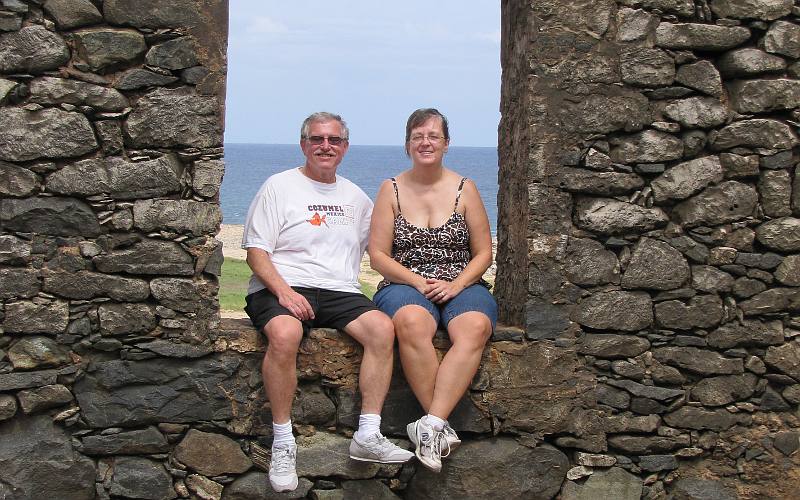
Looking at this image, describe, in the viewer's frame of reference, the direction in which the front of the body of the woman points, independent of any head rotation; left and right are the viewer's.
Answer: facing the viewer

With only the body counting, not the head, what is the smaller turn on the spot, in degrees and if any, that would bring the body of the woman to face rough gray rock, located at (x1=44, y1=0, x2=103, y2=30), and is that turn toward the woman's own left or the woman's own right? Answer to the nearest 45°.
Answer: approximately 90° to the woman's own right

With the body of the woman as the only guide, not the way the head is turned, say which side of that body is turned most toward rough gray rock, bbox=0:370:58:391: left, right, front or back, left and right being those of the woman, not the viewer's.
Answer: right

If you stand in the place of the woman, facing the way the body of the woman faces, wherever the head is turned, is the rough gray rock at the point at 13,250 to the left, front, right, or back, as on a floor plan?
right

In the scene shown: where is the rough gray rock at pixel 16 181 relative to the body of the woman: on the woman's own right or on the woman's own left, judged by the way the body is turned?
on the woman's own right

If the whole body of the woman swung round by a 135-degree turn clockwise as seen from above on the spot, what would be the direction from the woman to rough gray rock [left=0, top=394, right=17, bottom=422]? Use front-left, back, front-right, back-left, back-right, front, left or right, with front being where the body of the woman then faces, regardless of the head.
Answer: front-left

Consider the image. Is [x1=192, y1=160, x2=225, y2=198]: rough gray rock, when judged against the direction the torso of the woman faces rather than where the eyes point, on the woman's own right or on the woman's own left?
on the woman's own right

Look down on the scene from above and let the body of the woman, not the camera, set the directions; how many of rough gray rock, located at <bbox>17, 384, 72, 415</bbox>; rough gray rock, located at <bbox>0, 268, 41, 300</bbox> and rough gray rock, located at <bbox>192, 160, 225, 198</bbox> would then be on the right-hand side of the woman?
3
